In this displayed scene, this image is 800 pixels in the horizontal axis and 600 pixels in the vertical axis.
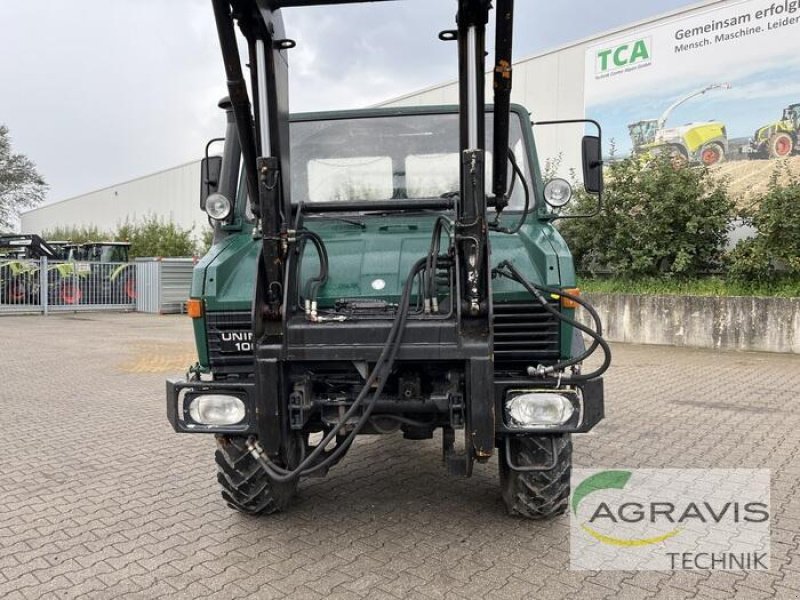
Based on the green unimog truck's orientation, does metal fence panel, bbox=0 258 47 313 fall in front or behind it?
behind

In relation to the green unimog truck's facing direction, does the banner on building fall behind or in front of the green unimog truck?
behind

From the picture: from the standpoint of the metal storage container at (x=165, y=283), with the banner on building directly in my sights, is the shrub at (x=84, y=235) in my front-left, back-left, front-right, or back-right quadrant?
back-left

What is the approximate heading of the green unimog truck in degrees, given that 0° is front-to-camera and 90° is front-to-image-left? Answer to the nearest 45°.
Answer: approximately 0°

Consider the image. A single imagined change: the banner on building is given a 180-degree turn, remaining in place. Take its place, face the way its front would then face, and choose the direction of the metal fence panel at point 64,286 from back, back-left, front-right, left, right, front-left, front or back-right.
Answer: back-left

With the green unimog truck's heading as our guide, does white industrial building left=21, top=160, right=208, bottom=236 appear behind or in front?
behind

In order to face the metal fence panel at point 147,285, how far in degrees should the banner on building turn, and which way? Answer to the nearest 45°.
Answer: approximately 45° to its right

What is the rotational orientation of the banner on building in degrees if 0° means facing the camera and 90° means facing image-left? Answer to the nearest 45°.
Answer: approximately 45°

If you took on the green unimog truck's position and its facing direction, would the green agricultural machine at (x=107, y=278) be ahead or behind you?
behind

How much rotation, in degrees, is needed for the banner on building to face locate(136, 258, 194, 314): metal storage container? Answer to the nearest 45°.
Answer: approximately 45° to its right

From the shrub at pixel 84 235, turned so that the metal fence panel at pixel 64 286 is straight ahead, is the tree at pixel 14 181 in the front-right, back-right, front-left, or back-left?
back-right

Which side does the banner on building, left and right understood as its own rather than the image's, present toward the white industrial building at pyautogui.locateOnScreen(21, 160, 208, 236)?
right
